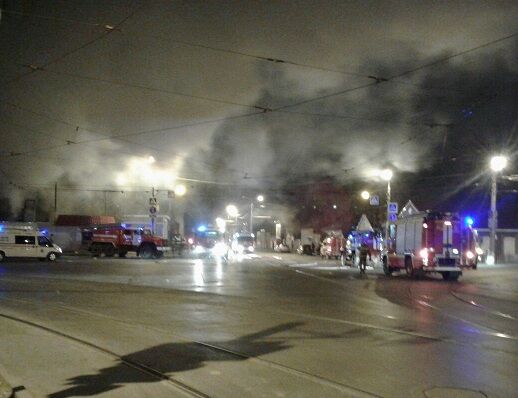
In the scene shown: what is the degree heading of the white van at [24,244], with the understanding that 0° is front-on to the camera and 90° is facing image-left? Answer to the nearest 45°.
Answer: approximately 270°

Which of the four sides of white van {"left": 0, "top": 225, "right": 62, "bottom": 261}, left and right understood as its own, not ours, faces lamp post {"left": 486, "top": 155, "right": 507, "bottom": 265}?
front

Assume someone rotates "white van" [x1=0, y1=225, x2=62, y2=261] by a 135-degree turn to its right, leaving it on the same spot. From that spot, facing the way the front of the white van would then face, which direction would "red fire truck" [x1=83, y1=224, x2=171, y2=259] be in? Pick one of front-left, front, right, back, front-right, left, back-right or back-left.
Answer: back

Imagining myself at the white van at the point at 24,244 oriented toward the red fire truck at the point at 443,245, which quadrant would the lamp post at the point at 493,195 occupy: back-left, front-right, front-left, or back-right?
front-left

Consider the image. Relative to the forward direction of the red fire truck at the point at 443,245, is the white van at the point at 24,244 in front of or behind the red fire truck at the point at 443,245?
in front

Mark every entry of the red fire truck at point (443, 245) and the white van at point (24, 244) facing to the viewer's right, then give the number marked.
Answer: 1

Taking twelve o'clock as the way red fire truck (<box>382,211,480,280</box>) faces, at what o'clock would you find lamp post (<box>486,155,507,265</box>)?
The lamp post is roughly at 2 o'clock from the red fire truck.

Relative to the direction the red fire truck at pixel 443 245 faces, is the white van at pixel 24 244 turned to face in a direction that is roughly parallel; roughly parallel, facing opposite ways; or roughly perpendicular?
roughly perpendicular

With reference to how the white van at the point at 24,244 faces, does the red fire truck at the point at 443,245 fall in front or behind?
in front
